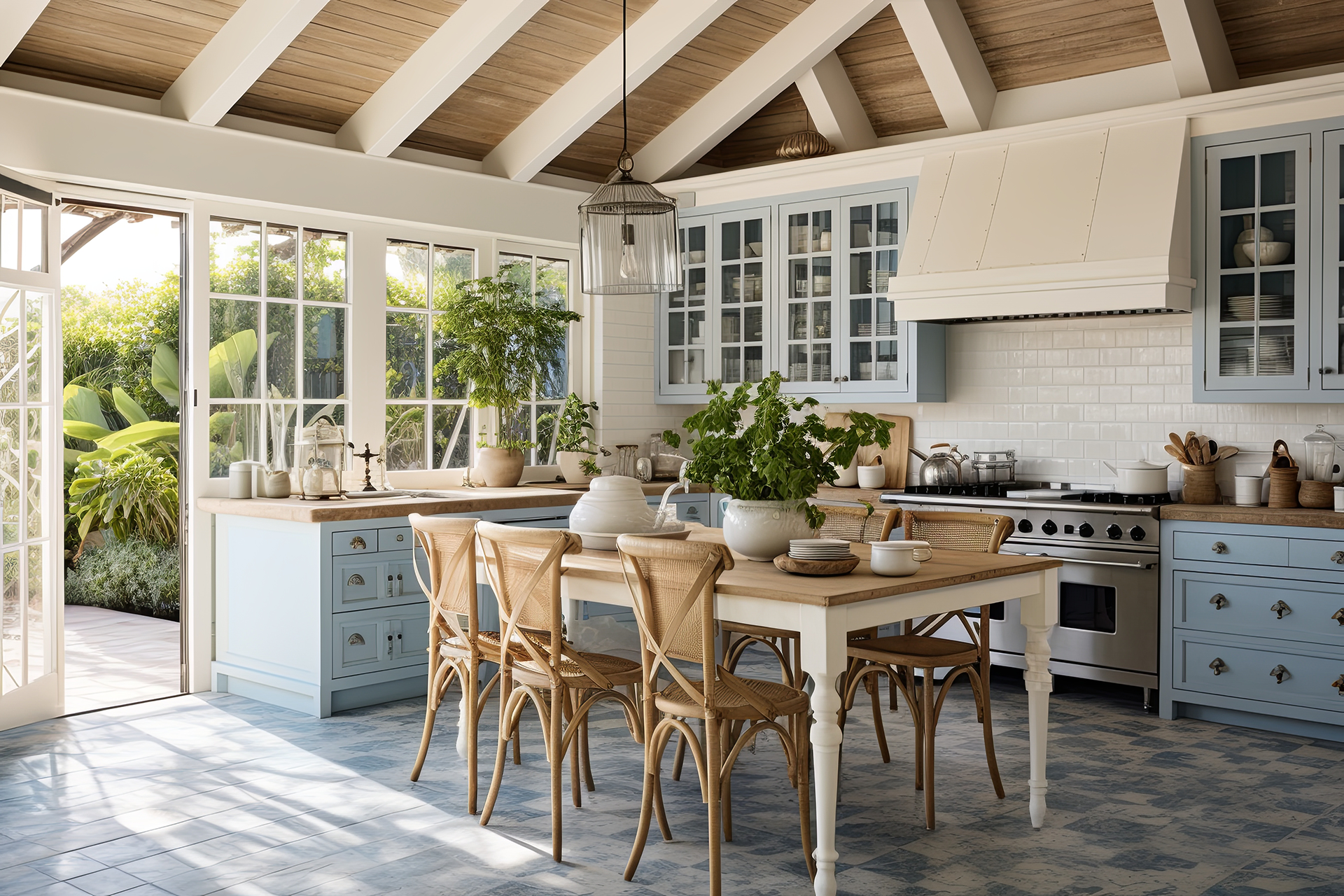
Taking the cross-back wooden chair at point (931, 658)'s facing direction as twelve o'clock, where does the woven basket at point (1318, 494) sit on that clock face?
The woven basket is roughly at 6 o'clock from the cross-back wooden chair.

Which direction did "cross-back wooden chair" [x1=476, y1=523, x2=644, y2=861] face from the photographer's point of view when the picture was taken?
facing away from the viewer and to the right of the viewer

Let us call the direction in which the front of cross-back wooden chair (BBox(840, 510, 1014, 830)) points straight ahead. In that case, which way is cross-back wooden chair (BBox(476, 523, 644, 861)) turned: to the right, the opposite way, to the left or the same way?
the opposite way

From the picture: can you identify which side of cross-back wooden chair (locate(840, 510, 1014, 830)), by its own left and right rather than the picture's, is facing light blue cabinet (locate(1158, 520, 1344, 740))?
back

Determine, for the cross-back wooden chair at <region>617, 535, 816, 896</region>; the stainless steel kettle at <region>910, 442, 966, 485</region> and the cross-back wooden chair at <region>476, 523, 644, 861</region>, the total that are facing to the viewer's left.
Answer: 1

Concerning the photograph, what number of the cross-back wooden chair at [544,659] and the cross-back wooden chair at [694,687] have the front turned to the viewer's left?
0

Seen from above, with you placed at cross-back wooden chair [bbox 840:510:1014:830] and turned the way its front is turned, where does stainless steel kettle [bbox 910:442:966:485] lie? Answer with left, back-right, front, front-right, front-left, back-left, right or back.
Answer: back-right

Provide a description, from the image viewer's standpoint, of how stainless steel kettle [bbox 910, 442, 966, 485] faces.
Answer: facing to the left of the viewer

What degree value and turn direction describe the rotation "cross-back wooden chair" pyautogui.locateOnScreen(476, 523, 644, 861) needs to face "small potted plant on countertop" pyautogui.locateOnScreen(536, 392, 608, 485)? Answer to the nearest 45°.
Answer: approximately 45° to its left

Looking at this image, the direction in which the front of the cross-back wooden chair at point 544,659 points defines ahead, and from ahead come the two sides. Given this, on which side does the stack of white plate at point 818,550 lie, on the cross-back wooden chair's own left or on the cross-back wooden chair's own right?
on the cross-back wooden chair's own right

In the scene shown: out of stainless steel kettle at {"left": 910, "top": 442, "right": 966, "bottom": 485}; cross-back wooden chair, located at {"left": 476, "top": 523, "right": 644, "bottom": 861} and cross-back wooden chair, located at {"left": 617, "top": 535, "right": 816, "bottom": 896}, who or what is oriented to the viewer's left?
the stainless steel kettle

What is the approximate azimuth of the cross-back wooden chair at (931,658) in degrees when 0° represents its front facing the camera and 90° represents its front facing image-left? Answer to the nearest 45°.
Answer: approximately 45°

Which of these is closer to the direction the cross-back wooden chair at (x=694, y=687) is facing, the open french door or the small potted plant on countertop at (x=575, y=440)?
the small potted plant on countertop

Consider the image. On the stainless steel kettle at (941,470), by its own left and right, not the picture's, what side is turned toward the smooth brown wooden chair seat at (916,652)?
left
